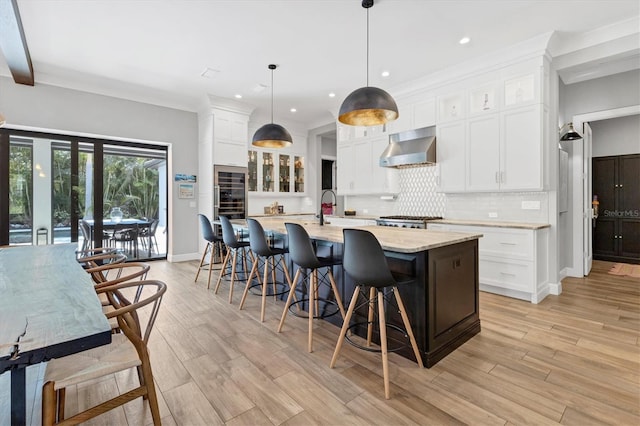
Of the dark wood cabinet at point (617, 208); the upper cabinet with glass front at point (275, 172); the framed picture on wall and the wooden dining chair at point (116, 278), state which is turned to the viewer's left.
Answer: the wooden dining chair

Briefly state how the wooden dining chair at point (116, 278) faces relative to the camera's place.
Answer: facing to the left of the viewer

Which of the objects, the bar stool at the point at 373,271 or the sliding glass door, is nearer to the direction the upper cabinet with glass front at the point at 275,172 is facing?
the bar stool

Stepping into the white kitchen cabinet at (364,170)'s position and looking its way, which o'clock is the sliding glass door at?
The sliding glass door is roughly at 1 o'clock from the white kitchen cabinet.

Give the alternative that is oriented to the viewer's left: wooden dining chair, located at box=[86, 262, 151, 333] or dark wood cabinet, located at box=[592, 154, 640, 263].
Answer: the wooden dining chair

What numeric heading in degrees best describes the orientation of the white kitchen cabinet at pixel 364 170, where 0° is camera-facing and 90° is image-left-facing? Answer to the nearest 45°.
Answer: approximately 45°

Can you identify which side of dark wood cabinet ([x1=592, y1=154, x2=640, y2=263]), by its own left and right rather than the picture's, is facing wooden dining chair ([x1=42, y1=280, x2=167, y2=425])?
front

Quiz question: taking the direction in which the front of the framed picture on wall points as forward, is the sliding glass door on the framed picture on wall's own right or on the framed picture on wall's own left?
on the framed picture on wall's own right
